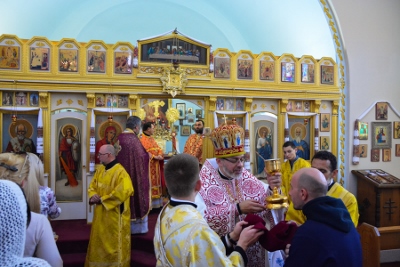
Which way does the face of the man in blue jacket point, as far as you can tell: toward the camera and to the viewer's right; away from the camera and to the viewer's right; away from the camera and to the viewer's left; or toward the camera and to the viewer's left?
away from the camera and to the viewer's left

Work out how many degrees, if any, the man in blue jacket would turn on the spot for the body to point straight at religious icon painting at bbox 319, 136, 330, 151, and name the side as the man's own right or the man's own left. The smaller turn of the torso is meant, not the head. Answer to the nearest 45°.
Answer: approximately 45° to the man's own right

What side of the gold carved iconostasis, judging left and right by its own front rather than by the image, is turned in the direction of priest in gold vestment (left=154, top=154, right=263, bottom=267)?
front

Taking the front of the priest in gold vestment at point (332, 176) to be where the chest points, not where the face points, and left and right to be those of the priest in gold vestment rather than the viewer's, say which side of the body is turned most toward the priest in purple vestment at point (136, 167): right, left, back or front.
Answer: right

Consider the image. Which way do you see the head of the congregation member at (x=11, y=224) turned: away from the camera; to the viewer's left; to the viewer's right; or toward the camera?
away from the camera

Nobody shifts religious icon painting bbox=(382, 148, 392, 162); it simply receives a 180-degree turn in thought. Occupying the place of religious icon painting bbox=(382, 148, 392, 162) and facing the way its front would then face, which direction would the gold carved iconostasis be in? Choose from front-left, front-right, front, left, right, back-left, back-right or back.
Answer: back-left
